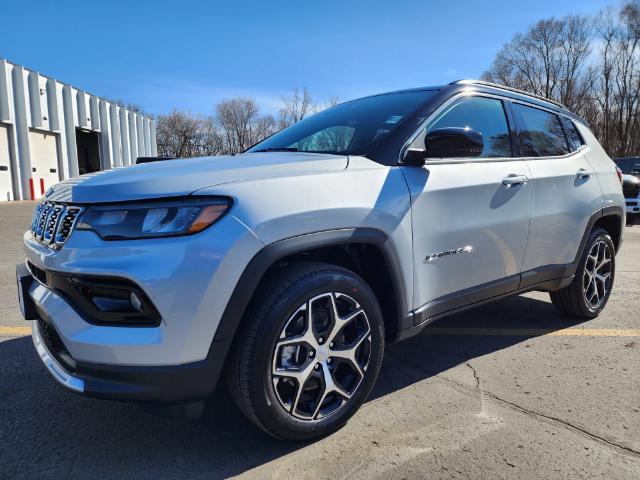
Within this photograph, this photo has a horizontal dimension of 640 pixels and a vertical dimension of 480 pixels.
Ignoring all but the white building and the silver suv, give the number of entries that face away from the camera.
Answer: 0

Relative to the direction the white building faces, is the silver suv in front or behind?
in front

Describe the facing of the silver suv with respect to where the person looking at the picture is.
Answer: facing the viewer and to the left of the viewer

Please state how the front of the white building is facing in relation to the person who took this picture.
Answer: facing the viewer and to the right of the viewer

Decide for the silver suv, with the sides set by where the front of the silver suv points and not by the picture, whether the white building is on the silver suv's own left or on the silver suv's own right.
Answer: on the silver suv's own right
